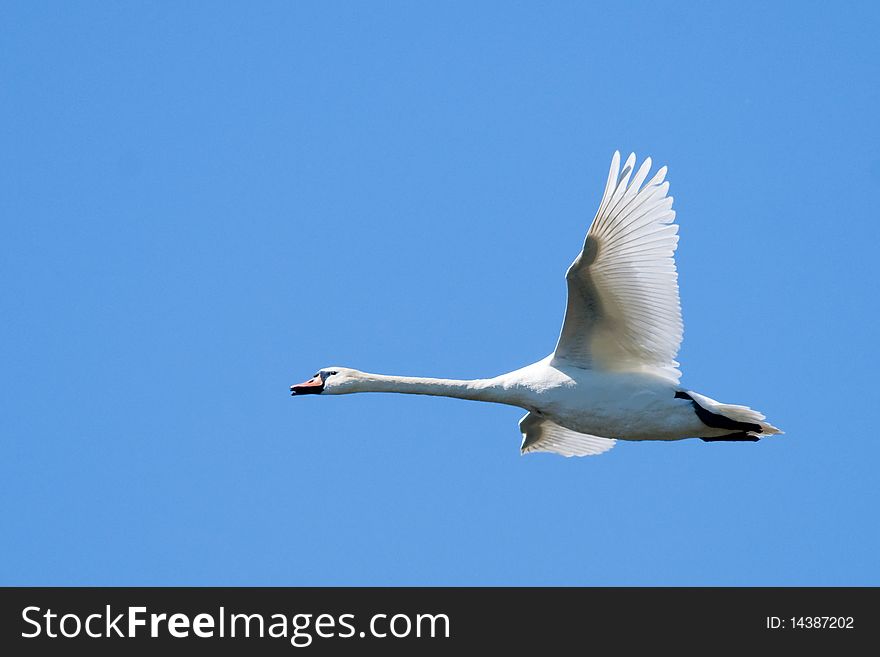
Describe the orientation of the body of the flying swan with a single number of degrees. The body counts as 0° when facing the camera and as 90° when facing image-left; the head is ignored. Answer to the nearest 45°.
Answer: approximately 90°
